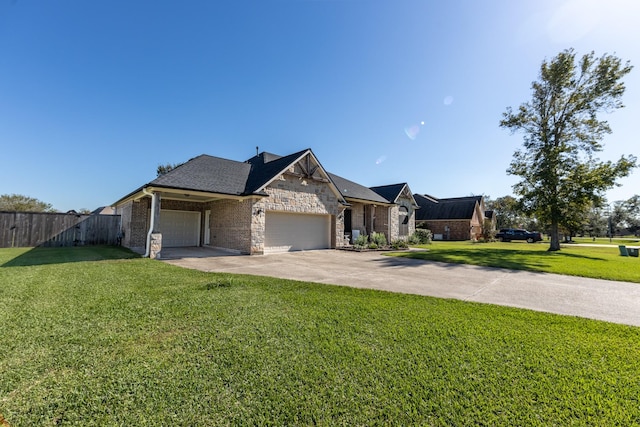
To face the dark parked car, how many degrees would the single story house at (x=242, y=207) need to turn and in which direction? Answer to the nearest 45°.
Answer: approximately 45° to its left

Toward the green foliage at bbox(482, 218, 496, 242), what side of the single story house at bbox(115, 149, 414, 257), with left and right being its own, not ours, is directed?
left

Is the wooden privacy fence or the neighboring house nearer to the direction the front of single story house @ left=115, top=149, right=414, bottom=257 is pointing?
the neighboring house

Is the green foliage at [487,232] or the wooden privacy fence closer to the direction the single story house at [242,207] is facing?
the green foliage

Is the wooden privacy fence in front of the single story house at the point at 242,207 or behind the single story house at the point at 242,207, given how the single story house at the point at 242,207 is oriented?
behind

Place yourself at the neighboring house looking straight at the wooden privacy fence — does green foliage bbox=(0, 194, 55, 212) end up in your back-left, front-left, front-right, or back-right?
front-right

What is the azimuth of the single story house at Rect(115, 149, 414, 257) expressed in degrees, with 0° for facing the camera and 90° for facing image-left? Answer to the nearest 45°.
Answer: approximately 315°

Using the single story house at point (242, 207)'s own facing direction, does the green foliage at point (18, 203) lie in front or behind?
behind

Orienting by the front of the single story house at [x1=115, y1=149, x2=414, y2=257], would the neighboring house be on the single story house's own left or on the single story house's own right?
on the single story house's own left

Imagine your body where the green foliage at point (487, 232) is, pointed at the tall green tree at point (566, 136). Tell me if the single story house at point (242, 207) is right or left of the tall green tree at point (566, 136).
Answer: right

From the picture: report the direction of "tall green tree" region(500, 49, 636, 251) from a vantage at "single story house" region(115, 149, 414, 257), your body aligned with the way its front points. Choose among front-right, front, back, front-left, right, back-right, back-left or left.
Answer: front-left

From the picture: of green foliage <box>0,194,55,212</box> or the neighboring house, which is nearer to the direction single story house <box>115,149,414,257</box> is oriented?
the neighboring house
